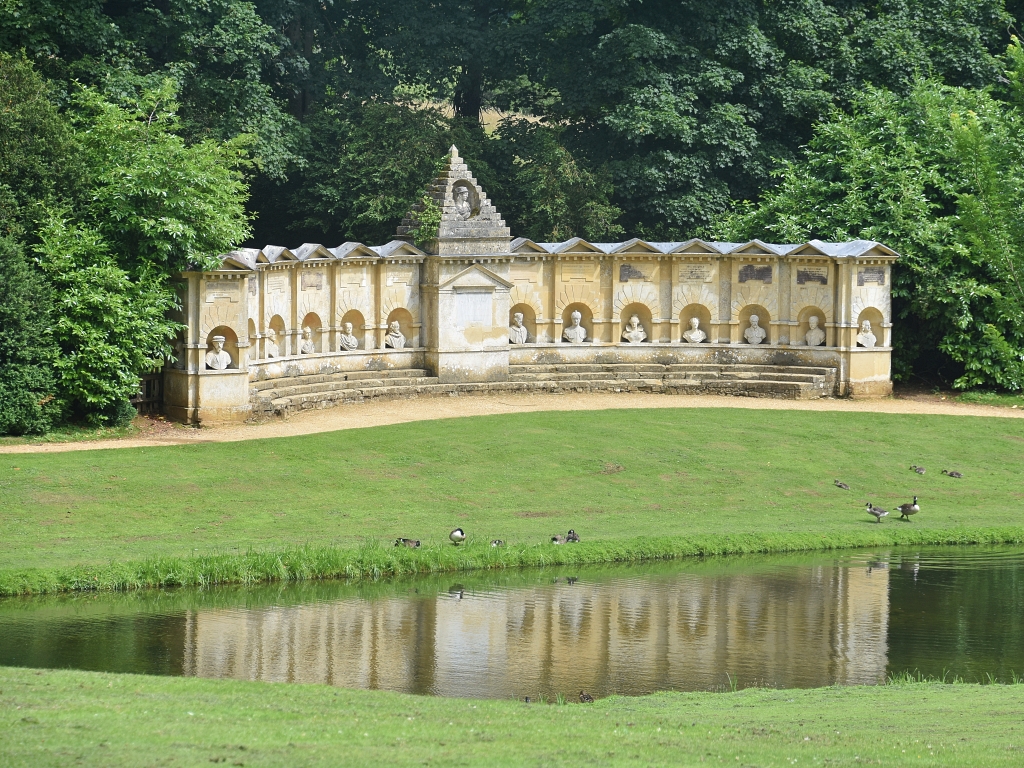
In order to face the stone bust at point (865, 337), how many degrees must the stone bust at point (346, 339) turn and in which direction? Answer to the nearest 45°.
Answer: approximately 45° to its left

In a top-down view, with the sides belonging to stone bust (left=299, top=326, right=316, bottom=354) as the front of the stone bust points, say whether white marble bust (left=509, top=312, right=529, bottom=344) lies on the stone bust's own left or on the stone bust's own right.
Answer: on the stone bust's own left

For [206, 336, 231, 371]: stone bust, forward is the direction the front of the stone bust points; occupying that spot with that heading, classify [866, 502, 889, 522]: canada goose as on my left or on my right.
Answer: on my left

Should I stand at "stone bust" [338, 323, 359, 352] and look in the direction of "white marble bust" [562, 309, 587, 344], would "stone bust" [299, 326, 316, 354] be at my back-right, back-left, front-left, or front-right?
back-right

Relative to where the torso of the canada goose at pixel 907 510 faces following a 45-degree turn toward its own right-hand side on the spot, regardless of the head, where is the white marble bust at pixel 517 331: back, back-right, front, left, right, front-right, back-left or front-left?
back

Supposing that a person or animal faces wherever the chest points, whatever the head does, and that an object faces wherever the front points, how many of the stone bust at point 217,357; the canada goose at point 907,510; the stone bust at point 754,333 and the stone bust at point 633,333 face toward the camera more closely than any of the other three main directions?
3

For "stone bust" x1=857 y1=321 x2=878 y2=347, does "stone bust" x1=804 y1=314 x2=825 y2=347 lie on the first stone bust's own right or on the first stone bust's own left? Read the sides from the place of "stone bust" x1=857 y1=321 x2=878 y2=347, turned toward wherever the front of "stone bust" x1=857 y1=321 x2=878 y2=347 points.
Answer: on the first stone bust's own right
